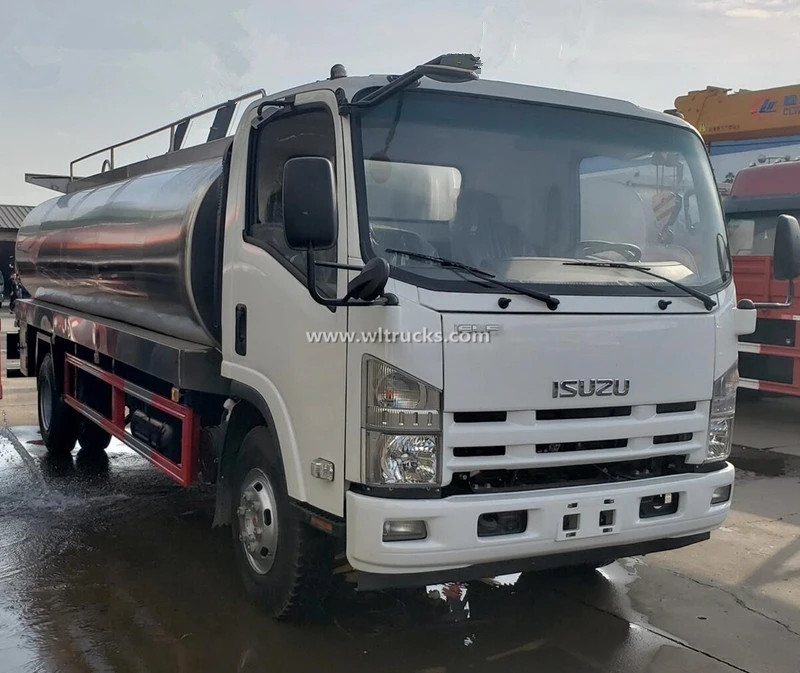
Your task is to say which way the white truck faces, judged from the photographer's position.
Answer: facing the viewer and to the right of the viewer

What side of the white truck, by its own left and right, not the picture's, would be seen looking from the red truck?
left
